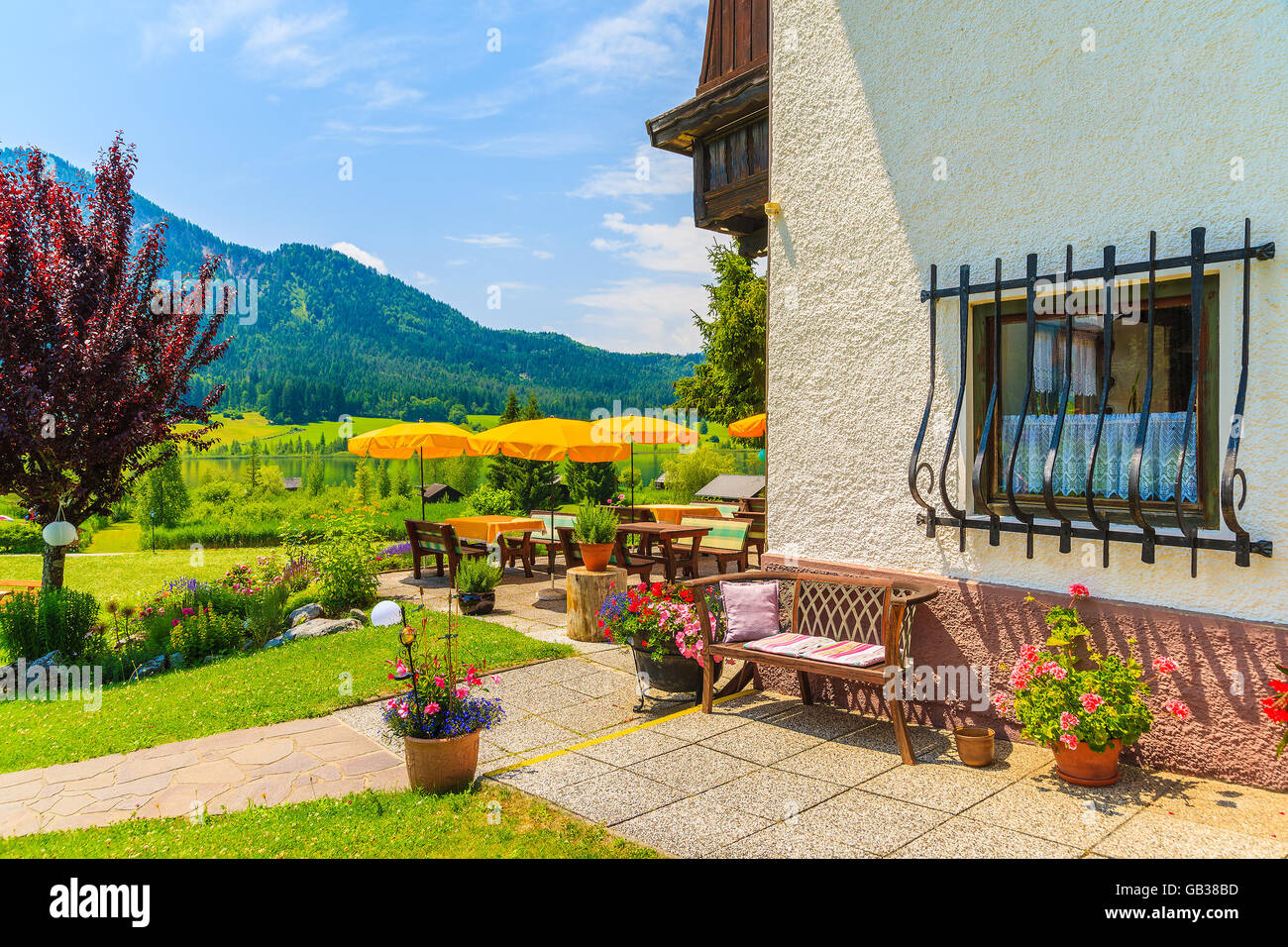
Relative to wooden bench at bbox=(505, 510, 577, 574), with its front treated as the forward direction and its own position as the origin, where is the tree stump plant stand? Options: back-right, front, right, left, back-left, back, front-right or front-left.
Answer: front-left

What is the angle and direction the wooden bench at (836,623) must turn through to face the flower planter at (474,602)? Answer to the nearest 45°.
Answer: approximately 90° to its right

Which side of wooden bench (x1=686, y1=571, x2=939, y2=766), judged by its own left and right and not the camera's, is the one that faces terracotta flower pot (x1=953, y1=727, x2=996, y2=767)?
left

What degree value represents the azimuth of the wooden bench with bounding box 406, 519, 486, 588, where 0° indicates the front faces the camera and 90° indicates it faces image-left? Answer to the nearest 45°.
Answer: approximately 225°

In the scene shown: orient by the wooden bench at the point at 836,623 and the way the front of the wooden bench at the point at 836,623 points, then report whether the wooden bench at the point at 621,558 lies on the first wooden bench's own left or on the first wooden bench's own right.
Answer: on the first wooden bench's own right

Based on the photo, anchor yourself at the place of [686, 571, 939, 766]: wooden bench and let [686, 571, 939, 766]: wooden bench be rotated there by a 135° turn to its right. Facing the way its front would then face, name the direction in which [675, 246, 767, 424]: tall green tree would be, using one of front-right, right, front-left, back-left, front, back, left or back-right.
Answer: front

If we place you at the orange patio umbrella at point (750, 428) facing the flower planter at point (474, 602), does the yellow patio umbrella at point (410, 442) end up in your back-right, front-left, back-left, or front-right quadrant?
front-right

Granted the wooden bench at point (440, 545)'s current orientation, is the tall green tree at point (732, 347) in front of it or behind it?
in front

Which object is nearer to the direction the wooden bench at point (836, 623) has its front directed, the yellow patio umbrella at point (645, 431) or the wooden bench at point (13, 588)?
the wooden bench

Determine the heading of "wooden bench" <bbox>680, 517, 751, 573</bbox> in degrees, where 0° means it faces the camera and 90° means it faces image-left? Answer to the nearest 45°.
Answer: approximately 45°

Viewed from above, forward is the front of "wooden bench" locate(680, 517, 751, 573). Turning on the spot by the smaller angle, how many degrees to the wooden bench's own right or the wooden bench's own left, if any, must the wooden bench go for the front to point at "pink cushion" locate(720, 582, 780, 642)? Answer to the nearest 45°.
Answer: approximately 45° to the wooden bench's own left

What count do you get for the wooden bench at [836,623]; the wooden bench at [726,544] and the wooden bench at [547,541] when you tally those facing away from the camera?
0
